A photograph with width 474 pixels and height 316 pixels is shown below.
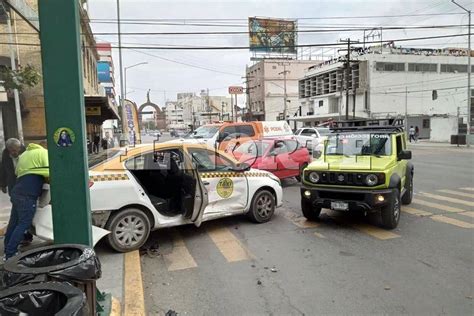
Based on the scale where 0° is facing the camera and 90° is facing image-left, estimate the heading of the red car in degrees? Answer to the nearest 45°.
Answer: approximately 45°

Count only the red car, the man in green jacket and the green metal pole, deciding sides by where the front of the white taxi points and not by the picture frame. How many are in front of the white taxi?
1

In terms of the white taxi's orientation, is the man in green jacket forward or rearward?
rearward

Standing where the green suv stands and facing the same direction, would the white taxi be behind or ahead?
ahead

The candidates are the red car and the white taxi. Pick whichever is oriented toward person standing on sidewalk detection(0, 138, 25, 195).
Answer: the red car

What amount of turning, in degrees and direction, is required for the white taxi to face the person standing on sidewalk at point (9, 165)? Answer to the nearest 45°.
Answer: approximately 135° to its left

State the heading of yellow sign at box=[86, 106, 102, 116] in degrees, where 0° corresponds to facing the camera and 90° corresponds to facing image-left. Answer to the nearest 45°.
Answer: approximately 0°

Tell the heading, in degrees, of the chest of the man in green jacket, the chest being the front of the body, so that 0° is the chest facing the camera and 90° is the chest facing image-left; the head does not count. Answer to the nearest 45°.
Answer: approximately 225°

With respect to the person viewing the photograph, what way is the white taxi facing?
facing away from the viewer and to the right of the viewer

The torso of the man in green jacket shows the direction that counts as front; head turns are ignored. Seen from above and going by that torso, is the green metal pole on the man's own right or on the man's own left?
on the man's own right

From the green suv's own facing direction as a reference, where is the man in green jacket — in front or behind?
in front
